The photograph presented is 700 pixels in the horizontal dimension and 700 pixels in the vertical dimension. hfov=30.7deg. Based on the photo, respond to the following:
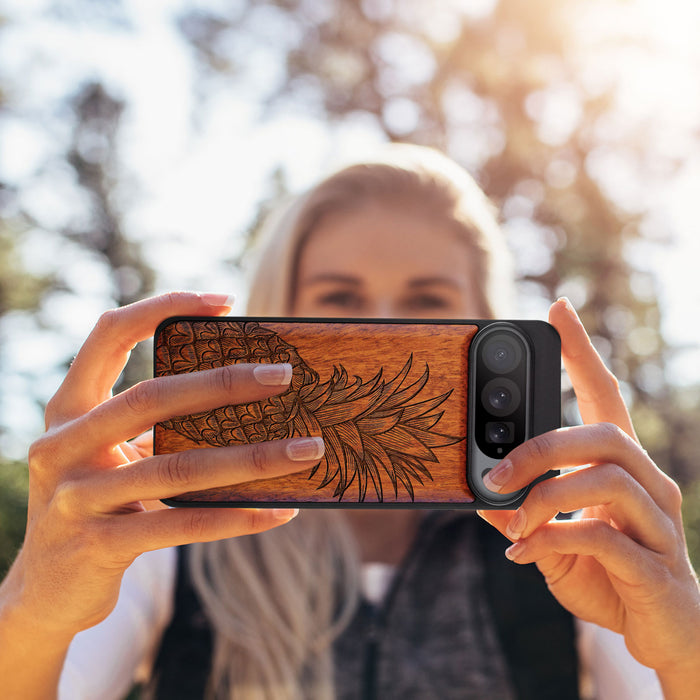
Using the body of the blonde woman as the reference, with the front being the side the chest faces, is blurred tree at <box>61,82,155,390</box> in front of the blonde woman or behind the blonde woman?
behind

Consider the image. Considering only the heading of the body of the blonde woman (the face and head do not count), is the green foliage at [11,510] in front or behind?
behind

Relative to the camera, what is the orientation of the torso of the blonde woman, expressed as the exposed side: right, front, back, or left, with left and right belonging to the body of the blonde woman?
front
